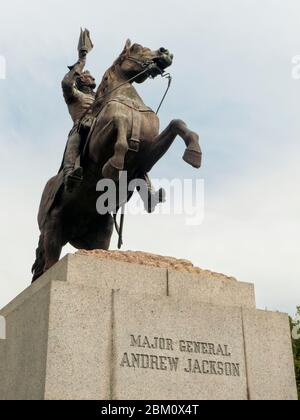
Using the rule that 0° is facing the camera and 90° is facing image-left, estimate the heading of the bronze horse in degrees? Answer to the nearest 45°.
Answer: approximately 315°
